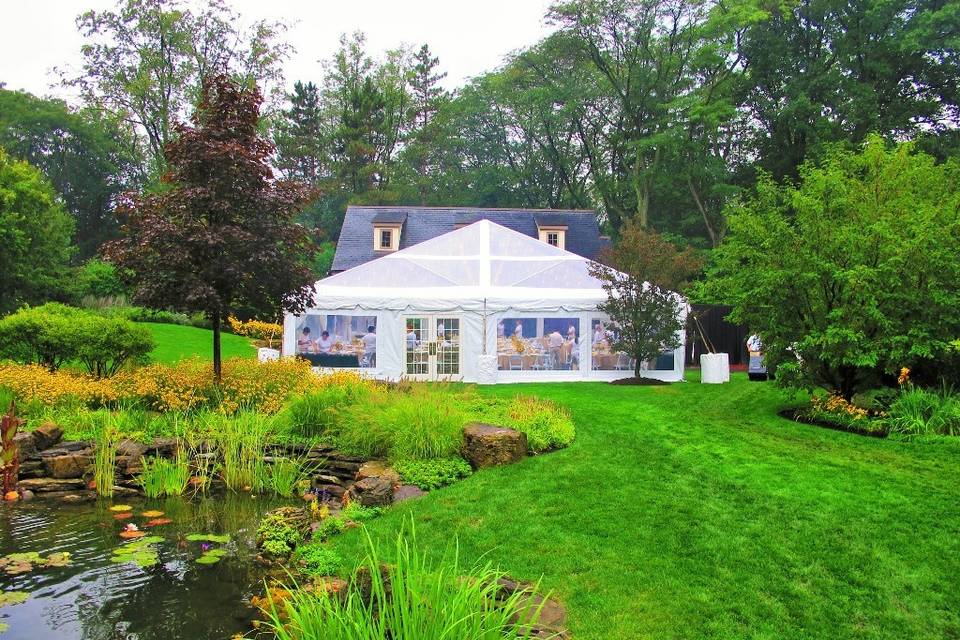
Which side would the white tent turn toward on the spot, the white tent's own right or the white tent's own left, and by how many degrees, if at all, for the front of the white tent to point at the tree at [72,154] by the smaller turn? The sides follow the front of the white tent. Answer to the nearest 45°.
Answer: approximately 135° to the white tent's own right

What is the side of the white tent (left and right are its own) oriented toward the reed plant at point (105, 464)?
front

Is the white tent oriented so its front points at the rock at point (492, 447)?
yes

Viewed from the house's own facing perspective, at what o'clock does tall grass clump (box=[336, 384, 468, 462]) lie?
The tall grass clump is roughly at 12 o'clock from the house.

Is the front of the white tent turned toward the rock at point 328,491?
yes

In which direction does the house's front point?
toward the camera

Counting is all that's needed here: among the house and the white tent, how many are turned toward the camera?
2

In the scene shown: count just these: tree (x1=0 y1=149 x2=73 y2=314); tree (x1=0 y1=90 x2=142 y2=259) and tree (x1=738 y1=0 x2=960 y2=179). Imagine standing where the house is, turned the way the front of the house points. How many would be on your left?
1

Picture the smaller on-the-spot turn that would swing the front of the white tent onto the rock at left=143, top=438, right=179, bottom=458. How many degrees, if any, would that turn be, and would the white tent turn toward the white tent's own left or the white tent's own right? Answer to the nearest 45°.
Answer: approximately 45° to the white tent's own right

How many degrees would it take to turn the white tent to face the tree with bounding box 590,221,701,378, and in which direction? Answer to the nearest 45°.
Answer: approximately 90° to its left

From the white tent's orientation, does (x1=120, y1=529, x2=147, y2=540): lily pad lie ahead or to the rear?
ahead

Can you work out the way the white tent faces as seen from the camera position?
facing the viewer

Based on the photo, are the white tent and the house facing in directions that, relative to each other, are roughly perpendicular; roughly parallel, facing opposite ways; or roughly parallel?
roughly parallel

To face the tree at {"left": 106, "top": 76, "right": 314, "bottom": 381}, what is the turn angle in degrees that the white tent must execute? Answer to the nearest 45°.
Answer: approximately 45° to its right

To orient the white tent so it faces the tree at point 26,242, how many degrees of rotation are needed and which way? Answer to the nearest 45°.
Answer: approximately 135° to its right

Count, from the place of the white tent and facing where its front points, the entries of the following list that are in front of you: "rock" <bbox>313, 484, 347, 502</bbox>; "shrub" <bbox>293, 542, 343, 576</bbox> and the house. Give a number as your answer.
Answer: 2

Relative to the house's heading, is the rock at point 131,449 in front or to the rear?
in front

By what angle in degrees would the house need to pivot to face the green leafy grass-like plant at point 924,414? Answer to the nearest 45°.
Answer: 0° — it already faces it

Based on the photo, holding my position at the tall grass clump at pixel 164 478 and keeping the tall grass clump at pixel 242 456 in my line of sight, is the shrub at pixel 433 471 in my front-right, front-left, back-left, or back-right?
front-right

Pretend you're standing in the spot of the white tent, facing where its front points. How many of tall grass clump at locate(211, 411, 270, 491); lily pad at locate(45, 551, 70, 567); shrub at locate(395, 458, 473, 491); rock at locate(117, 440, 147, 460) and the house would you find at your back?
1
